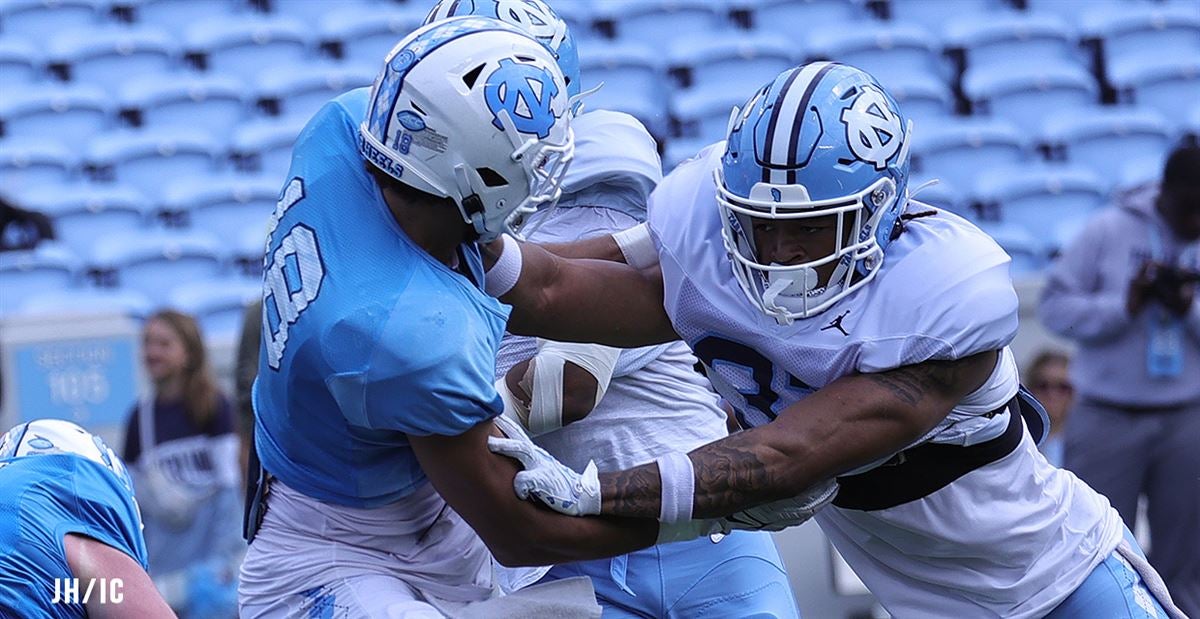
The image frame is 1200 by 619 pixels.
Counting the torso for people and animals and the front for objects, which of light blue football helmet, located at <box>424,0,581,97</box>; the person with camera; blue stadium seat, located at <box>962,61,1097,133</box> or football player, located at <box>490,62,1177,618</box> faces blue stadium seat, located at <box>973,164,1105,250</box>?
blue stadium seat, located at <box>962,61,1097,133</box>

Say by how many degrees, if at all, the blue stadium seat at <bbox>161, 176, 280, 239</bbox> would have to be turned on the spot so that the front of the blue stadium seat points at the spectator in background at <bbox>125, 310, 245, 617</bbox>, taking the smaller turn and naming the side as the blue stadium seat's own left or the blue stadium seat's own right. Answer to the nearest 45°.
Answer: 0° — it already faces them

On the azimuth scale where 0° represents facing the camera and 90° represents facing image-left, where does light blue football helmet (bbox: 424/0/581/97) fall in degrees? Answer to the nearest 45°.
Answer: approximately 45°

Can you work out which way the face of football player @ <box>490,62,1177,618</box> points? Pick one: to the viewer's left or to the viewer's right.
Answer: to the viewer's left

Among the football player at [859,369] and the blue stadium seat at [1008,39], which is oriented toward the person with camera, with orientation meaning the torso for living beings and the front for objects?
the blue stadium seat

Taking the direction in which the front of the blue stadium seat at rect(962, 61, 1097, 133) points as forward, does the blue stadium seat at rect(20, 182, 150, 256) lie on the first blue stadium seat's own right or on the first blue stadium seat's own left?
on the first blue stadium seat's own right

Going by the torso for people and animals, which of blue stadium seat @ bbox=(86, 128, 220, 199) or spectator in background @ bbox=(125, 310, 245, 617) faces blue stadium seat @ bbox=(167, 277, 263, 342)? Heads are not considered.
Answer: blue stadium seat @ bbox=(86, 128, 220, 199)

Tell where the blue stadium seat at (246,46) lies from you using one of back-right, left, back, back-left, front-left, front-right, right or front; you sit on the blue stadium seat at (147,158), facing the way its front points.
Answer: back-left

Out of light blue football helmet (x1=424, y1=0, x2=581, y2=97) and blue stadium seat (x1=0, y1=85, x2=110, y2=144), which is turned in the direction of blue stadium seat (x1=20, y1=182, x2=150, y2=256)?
blue stadium seat (x1=0, y1=85, x2=110, y2=144)

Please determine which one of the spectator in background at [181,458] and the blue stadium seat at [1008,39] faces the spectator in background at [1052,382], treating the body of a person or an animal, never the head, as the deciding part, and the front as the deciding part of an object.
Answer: the blue stadium seat
